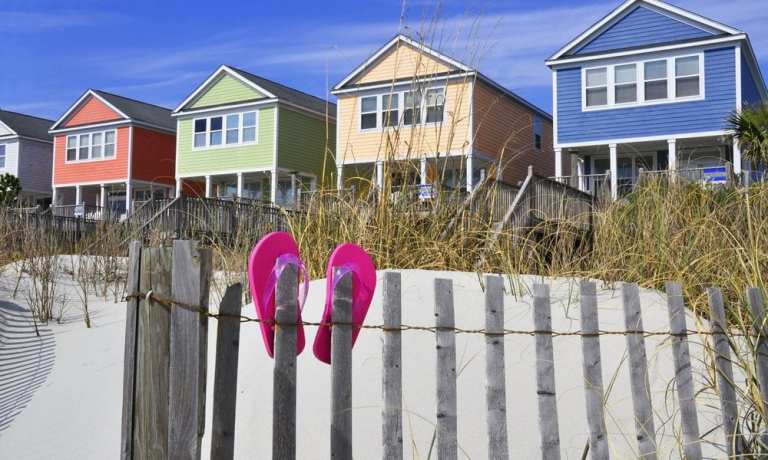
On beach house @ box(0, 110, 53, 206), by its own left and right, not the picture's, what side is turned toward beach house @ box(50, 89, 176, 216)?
left

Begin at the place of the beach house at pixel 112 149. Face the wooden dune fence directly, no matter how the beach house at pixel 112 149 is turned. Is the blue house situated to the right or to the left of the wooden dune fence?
left

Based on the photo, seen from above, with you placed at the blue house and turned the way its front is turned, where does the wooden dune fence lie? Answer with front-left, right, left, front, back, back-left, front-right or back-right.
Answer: front

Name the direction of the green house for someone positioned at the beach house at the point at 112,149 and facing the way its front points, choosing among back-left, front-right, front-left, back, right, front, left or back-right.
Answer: left

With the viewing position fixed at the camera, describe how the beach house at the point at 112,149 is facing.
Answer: facing the viewer and to the left of the viewer

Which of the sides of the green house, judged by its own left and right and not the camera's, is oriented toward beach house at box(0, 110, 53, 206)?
right

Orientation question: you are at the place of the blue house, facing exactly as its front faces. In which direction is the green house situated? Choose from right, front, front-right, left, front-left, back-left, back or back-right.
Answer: right

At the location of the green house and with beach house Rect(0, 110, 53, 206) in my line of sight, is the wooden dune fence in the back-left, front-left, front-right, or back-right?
back-left

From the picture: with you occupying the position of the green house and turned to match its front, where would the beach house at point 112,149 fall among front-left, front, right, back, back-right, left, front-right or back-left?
right

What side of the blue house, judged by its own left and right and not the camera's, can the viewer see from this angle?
front

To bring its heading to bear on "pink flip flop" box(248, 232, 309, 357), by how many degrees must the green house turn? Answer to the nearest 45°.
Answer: approximately 45° to its left

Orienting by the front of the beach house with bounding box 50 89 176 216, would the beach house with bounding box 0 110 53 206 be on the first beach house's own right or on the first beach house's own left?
on the first beach house's own right

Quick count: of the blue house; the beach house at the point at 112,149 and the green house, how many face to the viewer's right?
0

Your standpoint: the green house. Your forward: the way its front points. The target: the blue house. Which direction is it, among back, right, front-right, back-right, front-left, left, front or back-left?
left

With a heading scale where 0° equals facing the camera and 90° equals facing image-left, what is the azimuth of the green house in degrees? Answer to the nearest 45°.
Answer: approximately 45°

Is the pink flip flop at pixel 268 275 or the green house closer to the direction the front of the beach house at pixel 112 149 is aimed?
the pink flip flop

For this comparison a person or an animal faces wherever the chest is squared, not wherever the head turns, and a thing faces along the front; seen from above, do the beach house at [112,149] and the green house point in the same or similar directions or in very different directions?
same or similar directions

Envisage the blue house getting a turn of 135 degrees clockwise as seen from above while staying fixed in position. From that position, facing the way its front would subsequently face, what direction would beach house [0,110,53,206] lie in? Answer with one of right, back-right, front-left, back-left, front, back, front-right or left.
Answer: front-left
